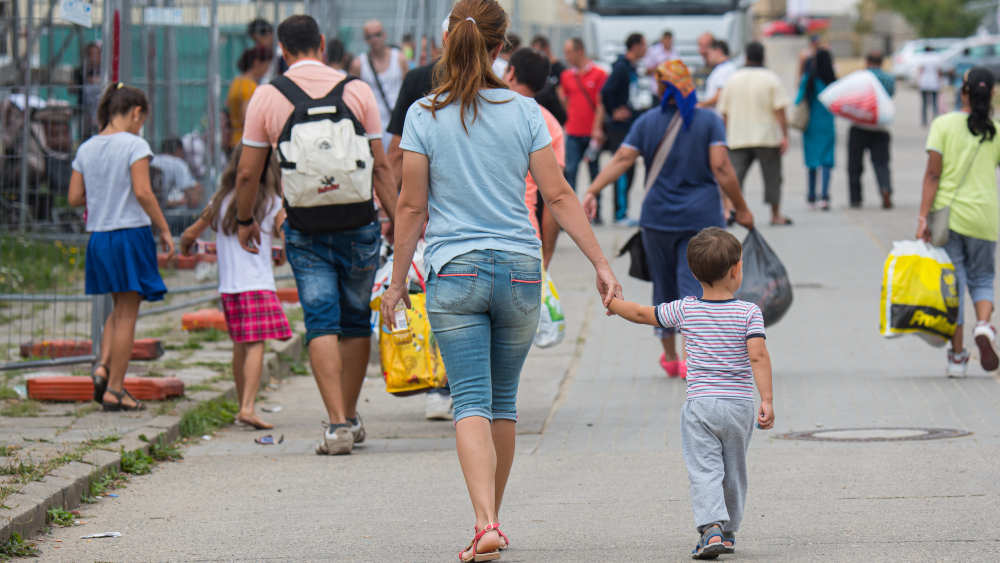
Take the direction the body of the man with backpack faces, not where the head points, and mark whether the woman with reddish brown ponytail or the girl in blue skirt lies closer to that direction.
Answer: the girl in blue skirt

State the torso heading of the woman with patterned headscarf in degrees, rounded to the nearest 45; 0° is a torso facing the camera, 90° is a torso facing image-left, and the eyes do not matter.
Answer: approximately 180°

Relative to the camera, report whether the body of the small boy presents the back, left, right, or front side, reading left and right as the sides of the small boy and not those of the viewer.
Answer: back

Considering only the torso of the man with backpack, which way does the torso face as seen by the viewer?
away from the camera

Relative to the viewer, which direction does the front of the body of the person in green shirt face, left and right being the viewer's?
facing away from the viewer

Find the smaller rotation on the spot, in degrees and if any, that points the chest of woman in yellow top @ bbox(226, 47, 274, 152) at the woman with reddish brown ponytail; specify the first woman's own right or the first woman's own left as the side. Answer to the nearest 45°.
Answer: approximately 90° to the first woman's own right

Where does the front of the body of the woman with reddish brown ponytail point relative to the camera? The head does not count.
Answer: away from the camera

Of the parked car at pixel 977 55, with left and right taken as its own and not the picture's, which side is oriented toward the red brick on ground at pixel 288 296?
left

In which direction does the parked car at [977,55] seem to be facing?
to the viewer's left
